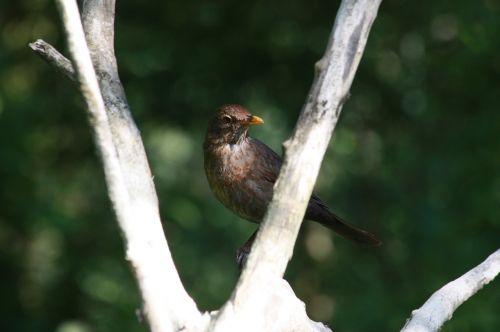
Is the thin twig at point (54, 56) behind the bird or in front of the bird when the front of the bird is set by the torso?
in front

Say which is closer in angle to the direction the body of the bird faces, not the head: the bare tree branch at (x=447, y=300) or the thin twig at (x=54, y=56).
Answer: the thin twig

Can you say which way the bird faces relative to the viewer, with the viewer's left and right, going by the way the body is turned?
facing the viewer and to the left of the viewer

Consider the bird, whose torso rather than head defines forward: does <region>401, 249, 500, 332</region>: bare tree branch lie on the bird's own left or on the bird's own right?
on the bird's own left
